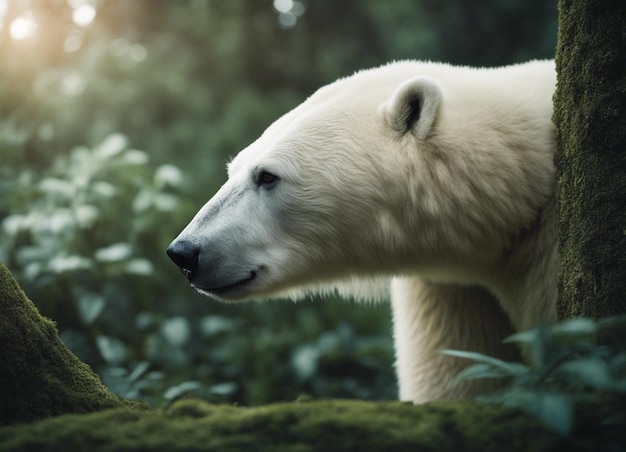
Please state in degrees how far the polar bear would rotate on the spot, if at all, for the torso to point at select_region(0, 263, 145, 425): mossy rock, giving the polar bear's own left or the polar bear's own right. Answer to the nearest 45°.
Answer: approximately 45° to the polar bear's own left

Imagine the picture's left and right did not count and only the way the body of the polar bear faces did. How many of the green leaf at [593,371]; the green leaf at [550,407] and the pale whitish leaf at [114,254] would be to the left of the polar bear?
2

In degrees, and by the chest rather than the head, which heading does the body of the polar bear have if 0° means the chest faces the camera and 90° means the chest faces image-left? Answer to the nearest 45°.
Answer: approximately 90°

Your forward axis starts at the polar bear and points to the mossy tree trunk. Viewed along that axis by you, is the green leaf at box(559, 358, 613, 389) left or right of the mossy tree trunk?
right

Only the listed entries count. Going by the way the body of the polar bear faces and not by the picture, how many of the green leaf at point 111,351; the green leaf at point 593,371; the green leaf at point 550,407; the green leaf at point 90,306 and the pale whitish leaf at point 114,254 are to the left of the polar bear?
2

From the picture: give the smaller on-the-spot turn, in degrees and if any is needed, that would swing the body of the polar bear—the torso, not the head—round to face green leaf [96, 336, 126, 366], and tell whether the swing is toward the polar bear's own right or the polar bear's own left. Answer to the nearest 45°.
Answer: approximately 45° to the polar bear's own right

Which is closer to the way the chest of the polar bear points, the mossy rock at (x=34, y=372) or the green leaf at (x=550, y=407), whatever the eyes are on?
the mossy rock

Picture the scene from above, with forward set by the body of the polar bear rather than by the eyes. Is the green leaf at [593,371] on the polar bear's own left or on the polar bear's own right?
on the polar bear's own left

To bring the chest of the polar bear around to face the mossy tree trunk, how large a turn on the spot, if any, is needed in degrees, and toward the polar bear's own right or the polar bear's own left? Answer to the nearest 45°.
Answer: approximately 135° to the polar bear's own left

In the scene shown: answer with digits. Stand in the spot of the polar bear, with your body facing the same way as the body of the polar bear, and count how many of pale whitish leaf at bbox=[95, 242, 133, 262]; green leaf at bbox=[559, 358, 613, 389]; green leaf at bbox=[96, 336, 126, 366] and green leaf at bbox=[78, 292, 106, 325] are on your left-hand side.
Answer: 1

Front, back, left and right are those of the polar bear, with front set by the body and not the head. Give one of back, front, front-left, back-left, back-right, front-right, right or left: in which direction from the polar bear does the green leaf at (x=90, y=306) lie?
front-right

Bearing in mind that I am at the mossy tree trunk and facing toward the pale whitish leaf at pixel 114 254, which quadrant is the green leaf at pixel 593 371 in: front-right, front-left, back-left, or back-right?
back-left

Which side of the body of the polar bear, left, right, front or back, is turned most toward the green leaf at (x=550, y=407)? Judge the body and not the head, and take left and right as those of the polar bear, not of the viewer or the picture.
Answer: left

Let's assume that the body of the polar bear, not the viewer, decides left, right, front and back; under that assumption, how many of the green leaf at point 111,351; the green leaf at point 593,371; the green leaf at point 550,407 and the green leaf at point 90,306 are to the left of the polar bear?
2
